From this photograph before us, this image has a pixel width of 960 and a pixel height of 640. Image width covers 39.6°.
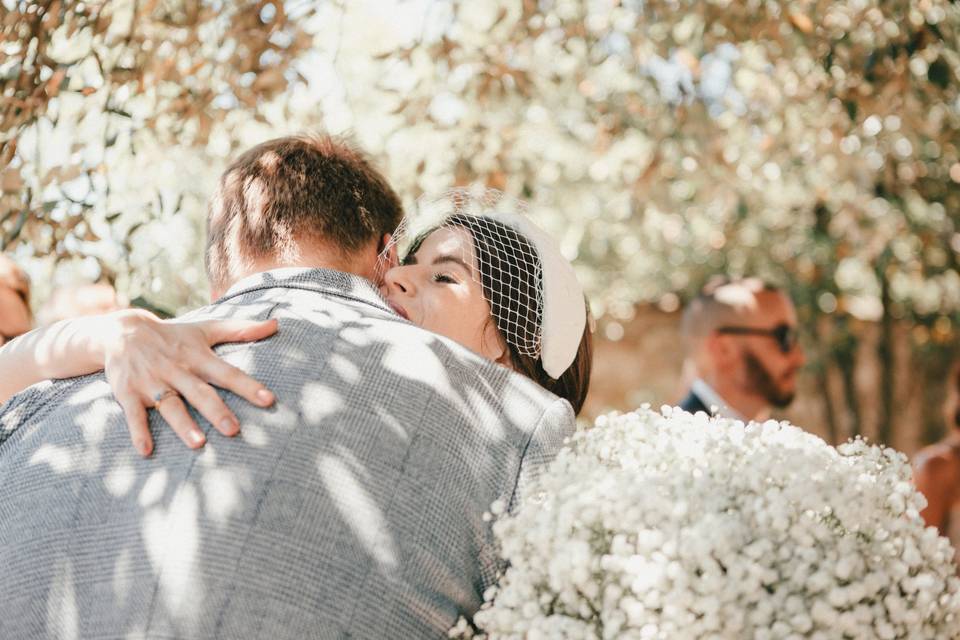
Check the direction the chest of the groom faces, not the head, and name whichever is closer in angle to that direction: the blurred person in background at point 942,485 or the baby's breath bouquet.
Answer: the blurred person in background

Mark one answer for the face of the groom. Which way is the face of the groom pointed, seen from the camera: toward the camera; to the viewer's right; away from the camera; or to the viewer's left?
away from the camera

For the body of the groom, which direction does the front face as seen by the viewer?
away from the camera

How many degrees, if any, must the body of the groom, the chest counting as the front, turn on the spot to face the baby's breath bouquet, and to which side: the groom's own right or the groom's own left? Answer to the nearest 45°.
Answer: approximately 90° to the groom's own right

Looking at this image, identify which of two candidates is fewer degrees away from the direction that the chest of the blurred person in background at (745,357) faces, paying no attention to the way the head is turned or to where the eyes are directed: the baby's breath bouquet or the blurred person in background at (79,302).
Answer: the baby's breath bouquet

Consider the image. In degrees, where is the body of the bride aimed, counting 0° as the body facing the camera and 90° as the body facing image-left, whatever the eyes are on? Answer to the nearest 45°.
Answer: approximately 45°

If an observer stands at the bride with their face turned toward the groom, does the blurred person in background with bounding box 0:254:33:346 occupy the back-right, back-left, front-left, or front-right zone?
back-right
